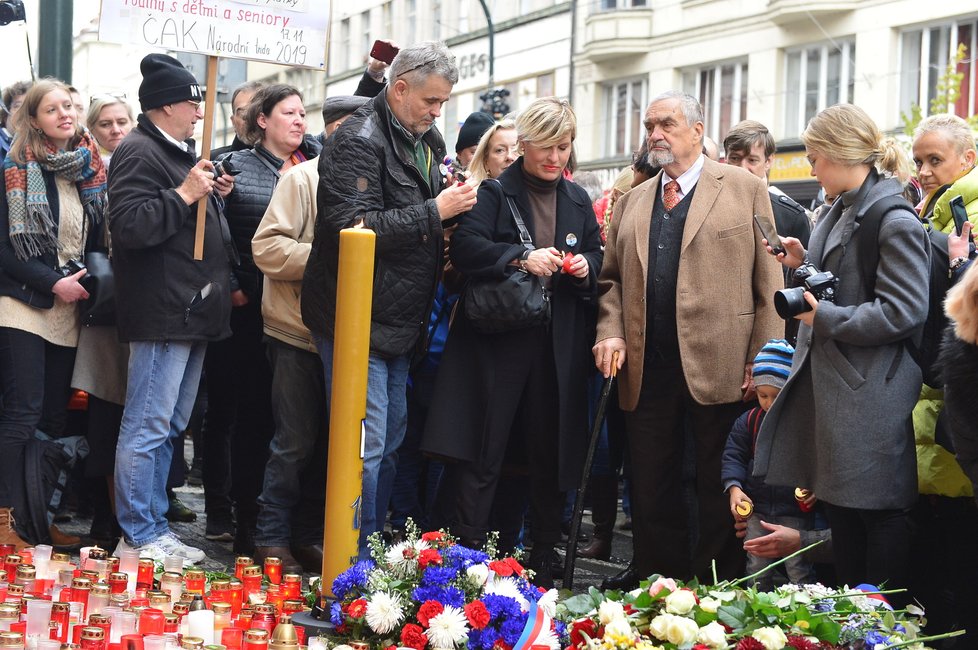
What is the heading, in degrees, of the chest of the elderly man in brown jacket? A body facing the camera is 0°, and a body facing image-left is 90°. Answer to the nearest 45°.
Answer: approximately 45°

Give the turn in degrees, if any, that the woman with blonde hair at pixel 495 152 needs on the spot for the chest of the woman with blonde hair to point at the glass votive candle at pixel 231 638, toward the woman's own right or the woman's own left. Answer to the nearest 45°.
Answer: approximately 45° to the woman's own right

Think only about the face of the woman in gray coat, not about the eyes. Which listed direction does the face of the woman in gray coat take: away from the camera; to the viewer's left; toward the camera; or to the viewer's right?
to the viewer's left

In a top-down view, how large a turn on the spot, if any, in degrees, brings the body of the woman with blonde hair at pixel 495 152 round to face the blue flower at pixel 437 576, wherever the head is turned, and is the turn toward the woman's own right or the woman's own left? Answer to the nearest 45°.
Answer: approximately 45° to the woman's own right

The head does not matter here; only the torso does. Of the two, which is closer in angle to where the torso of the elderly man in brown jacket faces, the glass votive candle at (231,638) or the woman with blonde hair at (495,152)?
the glass votive candle
